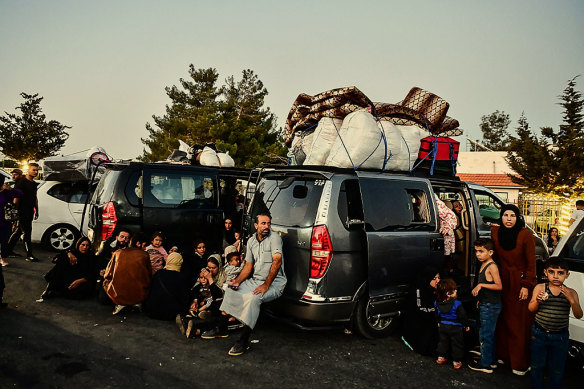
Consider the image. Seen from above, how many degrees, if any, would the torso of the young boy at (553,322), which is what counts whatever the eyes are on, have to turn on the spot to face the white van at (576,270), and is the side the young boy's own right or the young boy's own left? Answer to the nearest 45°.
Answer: approximately 180°

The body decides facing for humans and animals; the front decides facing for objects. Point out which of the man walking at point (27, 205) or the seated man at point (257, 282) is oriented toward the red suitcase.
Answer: the man walking

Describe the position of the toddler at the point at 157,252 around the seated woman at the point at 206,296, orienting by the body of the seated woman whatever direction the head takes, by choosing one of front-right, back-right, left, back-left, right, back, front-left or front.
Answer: right

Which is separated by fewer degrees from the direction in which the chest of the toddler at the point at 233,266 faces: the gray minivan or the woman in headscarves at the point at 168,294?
the woman in headscarves

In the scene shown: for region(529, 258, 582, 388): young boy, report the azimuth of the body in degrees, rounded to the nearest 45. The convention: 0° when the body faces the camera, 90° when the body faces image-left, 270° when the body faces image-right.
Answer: approximately 0°

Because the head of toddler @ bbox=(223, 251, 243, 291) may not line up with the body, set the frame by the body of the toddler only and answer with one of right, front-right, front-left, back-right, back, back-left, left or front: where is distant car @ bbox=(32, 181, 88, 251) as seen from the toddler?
right

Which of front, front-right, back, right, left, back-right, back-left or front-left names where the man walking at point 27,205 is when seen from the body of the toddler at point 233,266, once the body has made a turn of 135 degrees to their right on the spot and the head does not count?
front-left

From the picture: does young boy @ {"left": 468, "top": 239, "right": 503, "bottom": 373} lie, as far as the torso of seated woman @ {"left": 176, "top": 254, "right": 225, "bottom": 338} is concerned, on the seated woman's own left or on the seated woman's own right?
on the seated woman's own left
